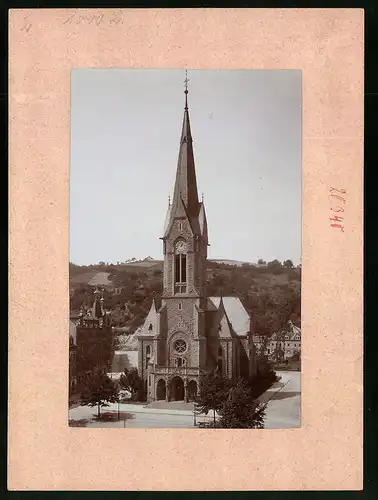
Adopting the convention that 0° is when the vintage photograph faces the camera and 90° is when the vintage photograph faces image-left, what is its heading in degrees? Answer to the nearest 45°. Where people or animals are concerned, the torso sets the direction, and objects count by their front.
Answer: approximately 0°
